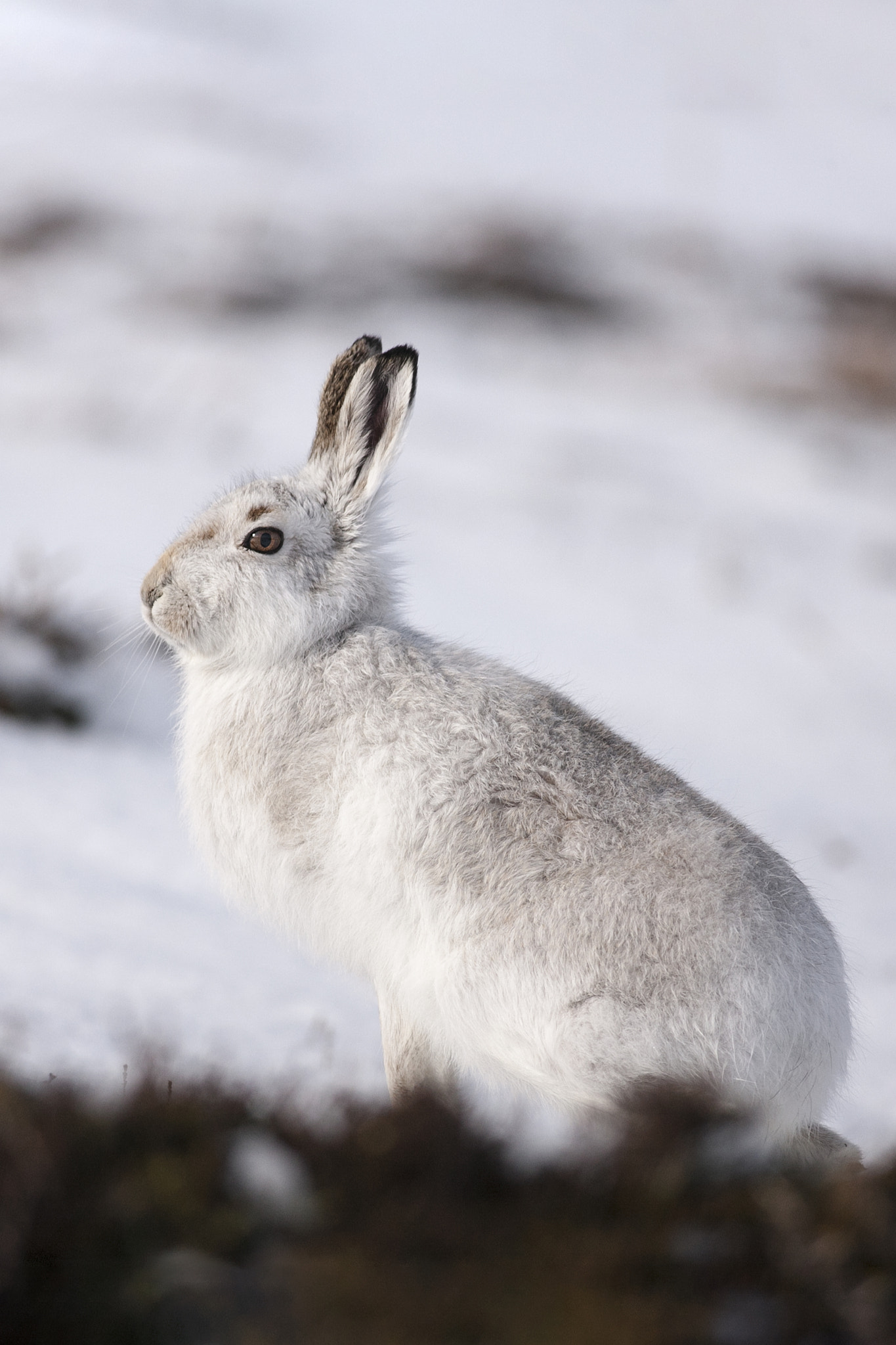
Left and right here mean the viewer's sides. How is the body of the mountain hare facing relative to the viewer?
facing to the left of the viewer
